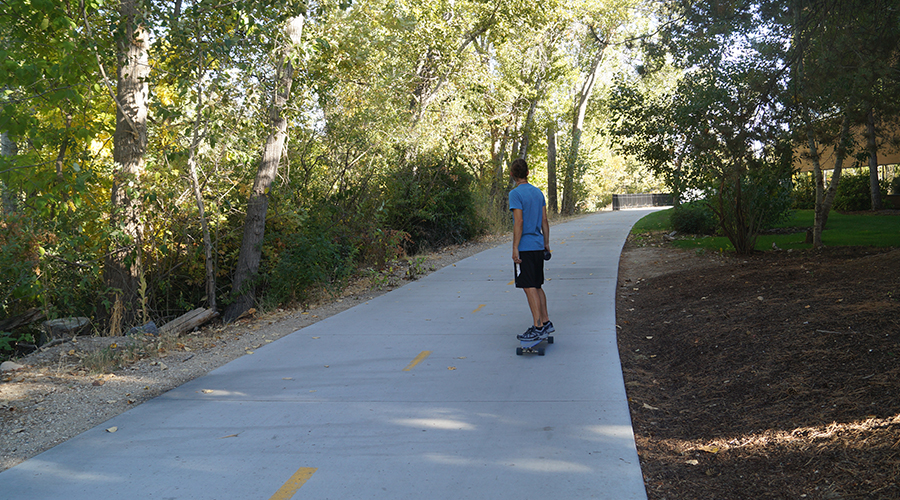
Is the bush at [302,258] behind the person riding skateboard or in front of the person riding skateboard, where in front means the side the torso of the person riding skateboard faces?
in front

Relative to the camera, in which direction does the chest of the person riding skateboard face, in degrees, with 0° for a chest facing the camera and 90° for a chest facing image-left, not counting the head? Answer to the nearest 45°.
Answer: approximately 135°

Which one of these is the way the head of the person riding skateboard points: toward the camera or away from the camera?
away from the camera

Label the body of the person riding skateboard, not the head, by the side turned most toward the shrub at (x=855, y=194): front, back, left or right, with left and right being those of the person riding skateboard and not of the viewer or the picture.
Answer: right

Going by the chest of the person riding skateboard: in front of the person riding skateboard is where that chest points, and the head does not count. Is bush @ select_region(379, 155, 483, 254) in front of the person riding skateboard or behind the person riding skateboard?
in front

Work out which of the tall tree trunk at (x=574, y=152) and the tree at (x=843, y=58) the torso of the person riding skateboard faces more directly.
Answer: the tall tree trunk

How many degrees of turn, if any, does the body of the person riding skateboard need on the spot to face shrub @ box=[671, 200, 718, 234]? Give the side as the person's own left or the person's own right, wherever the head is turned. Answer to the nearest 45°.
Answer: approximately 45° to the person's own right

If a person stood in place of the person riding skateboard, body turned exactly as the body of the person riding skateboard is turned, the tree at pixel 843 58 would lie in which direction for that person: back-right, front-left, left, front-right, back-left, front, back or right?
right

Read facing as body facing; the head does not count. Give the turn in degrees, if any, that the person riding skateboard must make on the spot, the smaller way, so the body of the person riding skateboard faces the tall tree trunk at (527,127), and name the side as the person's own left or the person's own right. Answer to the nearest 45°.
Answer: approximately 45° to the person's own right

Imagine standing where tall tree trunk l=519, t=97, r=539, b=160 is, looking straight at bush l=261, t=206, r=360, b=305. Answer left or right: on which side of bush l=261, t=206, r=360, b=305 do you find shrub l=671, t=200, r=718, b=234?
left
